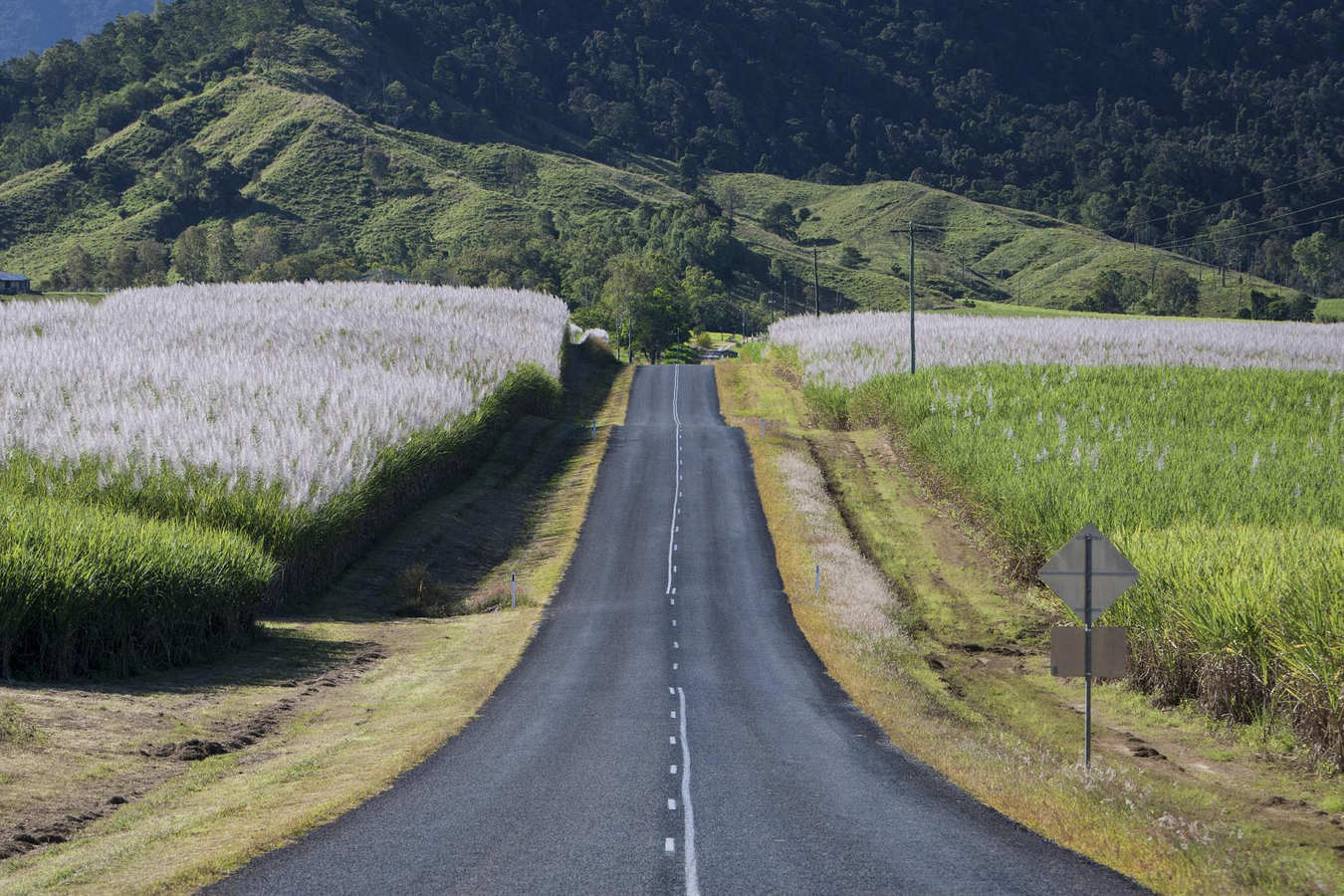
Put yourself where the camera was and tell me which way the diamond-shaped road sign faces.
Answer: facing away from the viewer
